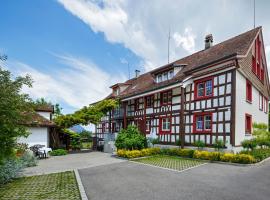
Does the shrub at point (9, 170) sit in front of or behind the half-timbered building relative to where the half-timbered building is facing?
in front

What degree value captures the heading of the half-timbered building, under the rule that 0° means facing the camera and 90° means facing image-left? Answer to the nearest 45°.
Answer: approximately 45°

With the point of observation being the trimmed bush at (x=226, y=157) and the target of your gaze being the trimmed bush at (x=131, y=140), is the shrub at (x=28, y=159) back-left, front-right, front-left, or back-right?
front-left

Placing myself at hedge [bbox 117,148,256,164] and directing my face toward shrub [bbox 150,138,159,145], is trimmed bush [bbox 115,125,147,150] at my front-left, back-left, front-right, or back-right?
front-left

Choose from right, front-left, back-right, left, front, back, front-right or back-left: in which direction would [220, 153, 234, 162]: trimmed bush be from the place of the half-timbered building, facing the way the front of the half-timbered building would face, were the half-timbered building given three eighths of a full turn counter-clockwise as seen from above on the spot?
right

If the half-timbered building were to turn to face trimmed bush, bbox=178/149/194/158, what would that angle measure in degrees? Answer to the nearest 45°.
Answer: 0° — it already faces it
